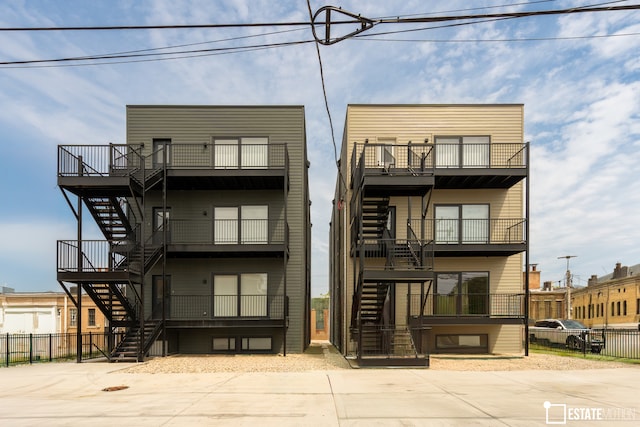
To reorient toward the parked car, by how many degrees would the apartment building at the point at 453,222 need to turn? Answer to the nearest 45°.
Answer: approximately 135° to its left

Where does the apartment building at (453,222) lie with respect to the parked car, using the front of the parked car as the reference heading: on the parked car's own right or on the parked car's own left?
on the parked car's own right

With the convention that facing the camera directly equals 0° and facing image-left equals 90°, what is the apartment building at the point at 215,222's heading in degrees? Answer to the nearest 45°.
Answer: approximately 0°

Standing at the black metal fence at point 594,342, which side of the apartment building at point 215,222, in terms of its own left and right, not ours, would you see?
left

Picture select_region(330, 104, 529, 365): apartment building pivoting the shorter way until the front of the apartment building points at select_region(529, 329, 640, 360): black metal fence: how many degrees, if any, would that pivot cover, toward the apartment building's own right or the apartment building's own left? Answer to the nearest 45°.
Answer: approximately 135° to the apartment building's own left
